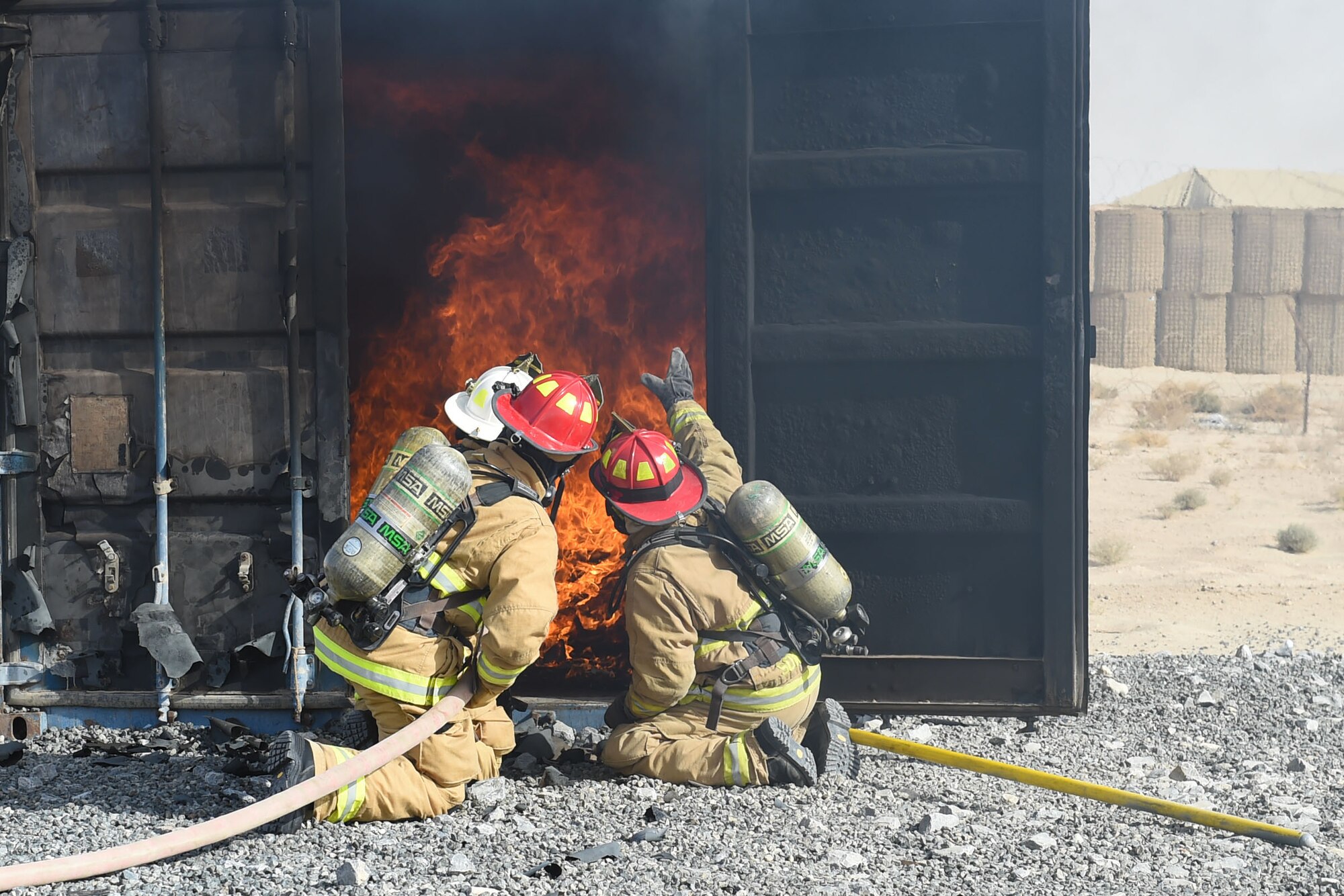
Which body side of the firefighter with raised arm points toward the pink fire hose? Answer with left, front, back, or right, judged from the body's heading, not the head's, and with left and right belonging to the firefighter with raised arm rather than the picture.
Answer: left

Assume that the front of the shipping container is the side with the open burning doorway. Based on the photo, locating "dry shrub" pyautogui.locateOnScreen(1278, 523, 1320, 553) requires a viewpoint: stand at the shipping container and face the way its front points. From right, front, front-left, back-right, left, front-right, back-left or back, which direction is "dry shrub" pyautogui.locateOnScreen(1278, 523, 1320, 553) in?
back-left

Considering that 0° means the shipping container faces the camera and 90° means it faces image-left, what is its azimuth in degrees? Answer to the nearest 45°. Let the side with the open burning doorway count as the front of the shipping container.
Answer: approximately 0°

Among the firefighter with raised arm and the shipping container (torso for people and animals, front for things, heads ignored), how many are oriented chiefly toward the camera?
1

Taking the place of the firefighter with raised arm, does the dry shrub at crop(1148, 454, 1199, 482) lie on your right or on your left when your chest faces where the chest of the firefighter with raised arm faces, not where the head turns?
on your right

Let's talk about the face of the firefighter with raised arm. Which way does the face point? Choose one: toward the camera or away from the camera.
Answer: away from the camera

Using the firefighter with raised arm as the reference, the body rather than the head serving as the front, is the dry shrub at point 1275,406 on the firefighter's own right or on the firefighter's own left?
on the firefighter's own right

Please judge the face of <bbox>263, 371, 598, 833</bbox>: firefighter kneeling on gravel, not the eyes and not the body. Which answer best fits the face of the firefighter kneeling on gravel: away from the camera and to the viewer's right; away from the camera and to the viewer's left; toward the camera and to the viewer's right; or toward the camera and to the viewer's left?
away from the camera and to the viewer's right

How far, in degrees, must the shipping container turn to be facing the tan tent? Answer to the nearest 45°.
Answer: approximately 135° to its left

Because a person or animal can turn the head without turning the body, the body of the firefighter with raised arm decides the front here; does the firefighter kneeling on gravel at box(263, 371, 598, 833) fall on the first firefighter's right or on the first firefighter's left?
on the first firefighter's left

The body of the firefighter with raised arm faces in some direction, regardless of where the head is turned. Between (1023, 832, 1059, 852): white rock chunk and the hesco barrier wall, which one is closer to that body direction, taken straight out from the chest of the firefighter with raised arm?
the hesco barrier wall

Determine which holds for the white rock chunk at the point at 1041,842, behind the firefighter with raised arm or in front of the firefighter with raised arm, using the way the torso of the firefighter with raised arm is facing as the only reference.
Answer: behind

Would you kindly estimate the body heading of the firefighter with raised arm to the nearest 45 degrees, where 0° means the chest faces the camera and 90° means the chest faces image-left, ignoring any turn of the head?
approximately 135°

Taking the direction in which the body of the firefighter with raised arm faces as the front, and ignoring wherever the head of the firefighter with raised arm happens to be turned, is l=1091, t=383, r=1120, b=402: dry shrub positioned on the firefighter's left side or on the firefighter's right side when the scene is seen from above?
on the firefighter's right side
